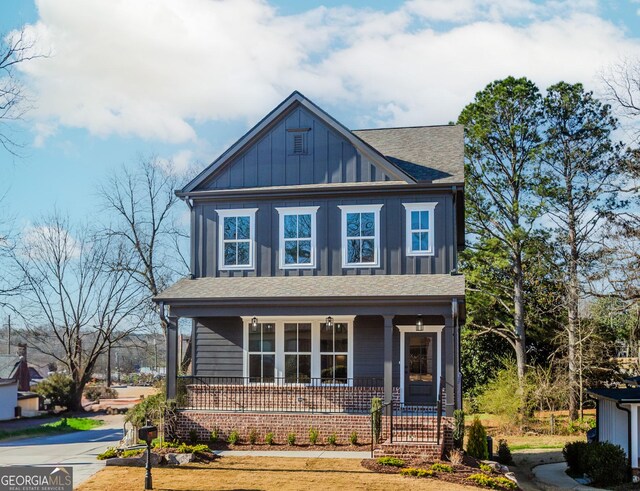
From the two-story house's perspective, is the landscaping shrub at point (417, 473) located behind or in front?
in front

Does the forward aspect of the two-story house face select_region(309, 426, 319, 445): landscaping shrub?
yes

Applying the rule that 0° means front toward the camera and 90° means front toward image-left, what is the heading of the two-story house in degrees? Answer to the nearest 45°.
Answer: approximately 0°

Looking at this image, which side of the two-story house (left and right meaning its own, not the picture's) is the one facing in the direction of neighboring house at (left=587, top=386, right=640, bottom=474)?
left

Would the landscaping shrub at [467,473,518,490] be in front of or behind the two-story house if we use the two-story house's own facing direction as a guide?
in front

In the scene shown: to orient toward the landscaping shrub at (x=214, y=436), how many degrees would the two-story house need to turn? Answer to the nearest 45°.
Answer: approximately 45° to its right

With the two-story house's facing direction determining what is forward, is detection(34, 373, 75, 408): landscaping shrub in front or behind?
behind

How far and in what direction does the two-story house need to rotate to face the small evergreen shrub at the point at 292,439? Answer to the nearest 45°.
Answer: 0° — it already faces it

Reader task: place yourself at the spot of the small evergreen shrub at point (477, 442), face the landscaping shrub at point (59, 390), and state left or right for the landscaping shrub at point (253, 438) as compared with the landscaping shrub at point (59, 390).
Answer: left
